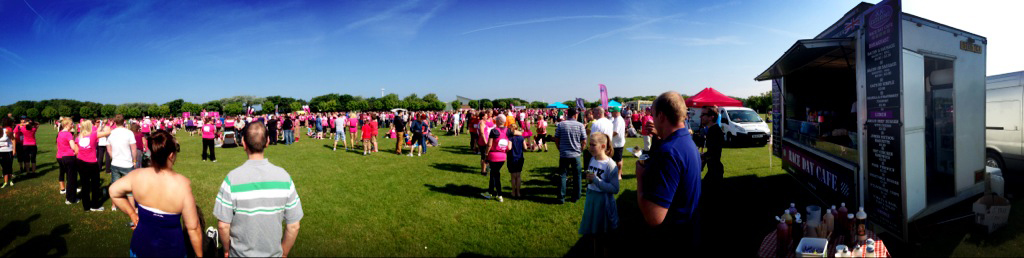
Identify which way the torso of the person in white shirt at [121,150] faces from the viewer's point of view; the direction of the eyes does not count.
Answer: away from the camera

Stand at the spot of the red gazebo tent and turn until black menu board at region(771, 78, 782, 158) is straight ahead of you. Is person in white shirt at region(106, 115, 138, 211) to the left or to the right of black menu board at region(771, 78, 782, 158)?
right

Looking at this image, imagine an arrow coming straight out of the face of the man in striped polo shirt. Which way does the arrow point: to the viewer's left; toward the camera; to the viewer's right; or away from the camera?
away from the camera

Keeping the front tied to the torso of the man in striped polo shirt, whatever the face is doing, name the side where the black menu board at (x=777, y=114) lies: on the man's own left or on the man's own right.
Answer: on the man's own right

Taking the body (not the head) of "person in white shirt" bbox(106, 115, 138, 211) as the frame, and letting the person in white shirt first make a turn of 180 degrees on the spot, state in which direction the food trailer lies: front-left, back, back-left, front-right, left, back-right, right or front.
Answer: front-left

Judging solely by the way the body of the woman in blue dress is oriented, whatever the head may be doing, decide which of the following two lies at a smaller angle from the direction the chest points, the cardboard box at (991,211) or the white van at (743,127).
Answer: the white van

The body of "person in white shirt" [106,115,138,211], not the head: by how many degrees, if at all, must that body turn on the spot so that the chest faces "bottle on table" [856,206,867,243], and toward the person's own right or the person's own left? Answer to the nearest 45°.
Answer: approximately 135° to the person's own right

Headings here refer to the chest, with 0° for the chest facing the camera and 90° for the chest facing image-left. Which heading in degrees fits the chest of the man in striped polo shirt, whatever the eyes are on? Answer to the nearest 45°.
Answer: approximately 180°

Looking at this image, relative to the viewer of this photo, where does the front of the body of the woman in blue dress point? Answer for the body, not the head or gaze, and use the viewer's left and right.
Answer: facing away from the viewer

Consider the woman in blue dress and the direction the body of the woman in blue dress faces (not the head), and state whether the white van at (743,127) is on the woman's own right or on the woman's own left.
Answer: on the woman's own right
